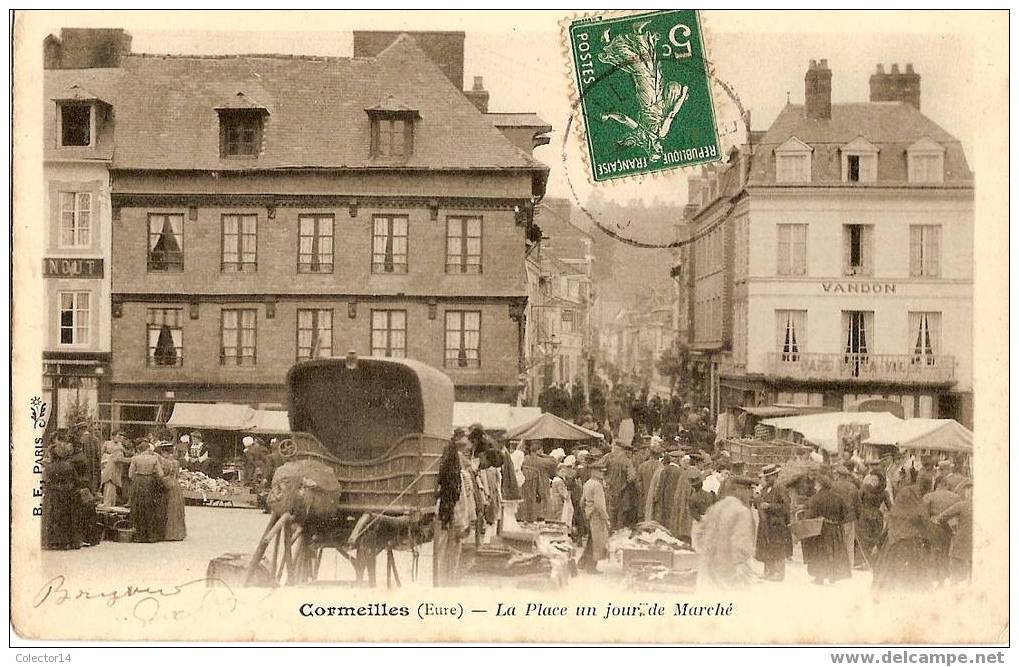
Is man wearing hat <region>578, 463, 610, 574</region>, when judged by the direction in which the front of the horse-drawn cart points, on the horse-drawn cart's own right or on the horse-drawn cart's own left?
on the horse-drawn cart's own left

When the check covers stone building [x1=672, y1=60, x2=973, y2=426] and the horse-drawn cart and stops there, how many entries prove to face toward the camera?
2

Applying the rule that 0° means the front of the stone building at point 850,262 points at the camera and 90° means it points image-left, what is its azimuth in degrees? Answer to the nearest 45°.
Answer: approximately 0°

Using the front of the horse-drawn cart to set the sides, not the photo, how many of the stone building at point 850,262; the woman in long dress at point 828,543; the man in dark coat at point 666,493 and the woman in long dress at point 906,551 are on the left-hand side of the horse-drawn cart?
4

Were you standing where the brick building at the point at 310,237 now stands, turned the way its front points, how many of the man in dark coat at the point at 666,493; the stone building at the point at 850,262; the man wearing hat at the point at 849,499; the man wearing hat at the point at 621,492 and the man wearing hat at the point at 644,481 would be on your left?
5

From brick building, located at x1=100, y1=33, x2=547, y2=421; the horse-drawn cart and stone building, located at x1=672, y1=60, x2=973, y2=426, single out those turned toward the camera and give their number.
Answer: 3
